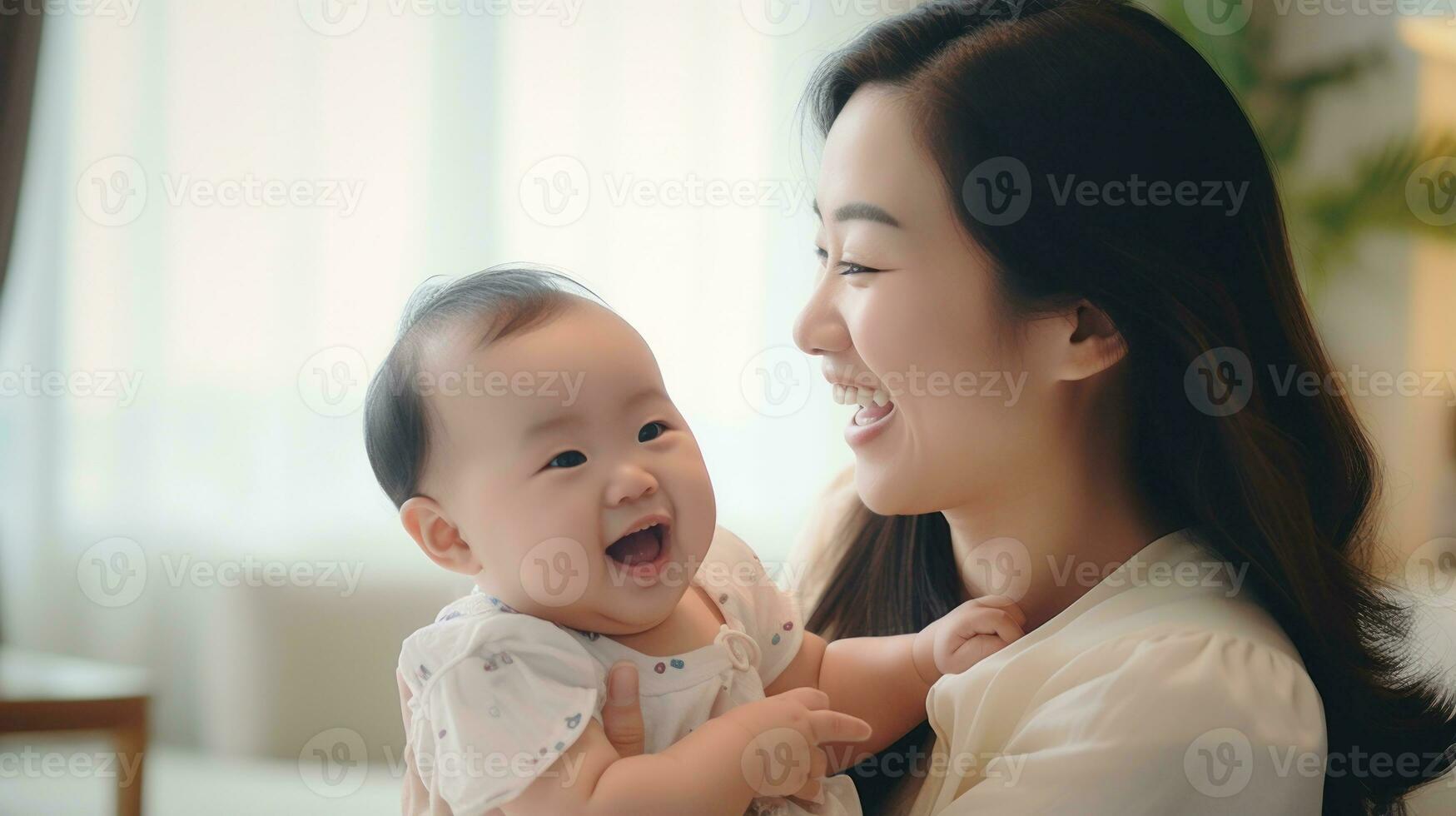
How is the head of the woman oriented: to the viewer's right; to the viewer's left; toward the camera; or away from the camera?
to the viewer's left

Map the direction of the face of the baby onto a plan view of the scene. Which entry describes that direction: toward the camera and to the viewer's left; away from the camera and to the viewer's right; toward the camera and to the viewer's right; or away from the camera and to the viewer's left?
toward the camera and to the viewer's right

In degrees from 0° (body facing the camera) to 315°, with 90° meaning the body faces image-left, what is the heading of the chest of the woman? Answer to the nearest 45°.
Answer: approximately 90°

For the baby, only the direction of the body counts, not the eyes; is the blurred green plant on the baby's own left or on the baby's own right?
on the baby's own left

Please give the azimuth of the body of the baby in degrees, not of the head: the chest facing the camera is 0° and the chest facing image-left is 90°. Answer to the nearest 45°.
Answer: approximately 315°
